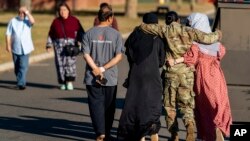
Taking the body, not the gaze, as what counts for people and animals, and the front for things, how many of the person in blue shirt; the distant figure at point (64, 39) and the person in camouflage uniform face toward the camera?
2

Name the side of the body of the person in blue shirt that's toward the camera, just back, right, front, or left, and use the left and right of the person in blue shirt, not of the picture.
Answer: front

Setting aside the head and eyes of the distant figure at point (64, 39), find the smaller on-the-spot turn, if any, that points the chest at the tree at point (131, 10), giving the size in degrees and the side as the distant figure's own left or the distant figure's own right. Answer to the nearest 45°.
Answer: approximately 180°

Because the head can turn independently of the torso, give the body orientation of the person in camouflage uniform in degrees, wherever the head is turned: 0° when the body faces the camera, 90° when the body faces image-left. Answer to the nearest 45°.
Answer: approximately 180°

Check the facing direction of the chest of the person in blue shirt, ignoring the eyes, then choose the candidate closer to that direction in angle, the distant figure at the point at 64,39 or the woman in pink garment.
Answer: the woman in pink garment

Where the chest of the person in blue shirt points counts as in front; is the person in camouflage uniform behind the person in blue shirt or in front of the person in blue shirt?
in front

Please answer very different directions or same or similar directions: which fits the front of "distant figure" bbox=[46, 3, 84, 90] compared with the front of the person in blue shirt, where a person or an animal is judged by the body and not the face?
same or similar directions

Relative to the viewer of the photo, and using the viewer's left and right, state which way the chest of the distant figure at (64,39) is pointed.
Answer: facing the viewer

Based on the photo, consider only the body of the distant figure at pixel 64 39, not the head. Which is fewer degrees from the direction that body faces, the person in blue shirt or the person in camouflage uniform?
the person in camouflage uniform

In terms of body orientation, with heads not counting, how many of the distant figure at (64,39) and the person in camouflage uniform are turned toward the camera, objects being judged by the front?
1

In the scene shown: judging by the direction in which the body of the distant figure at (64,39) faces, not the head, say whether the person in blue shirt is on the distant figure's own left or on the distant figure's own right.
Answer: on the distant figure's own right

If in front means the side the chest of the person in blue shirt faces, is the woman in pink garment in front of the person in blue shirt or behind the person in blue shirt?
in front

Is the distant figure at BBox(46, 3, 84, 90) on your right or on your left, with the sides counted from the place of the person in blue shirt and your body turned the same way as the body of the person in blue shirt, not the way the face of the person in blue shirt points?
on your left

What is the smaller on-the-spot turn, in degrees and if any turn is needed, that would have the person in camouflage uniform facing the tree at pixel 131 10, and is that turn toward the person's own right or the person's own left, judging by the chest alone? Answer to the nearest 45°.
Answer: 0° — they already face it

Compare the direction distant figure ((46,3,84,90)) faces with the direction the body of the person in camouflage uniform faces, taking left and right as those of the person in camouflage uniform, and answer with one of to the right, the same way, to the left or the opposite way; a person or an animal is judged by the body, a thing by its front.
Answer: the opposite way

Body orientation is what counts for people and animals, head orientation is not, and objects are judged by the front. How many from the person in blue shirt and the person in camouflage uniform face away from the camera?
1

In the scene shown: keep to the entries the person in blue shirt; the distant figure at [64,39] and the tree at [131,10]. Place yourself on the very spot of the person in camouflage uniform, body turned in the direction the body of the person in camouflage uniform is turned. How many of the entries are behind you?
0

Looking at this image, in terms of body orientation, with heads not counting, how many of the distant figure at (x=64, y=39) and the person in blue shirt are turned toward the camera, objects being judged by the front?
2

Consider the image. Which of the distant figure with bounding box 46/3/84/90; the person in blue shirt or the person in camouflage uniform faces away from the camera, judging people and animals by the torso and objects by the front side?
the person in camouflage uniform
